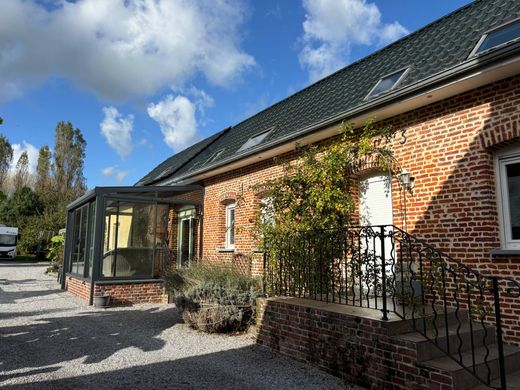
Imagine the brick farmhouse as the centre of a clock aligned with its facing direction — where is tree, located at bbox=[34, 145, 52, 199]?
The tree is roughly at 3 o'clock from the brick farmhouse.

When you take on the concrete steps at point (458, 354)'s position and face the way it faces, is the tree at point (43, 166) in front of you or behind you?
behind

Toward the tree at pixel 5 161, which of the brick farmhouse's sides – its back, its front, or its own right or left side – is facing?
right

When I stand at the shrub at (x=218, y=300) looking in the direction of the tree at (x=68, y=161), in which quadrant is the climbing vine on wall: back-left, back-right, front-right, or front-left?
back-right

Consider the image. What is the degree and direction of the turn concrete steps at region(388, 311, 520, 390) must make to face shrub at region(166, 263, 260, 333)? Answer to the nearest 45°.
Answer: approximately 135° to its right

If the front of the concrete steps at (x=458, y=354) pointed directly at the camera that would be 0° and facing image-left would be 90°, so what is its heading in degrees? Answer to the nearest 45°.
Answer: approximately 315°

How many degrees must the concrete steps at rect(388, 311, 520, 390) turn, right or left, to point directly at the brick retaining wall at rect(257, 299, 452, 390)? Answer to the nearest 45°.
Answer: approximately 135° to its right

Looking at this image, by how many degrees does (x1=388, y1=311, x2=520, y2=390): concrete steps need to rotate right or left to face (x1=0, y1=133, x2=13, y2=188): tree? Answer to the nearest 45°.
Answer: approximately 180°

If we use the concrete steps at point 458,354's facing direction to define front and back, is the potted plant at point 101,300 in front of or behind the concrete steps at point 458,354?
behind

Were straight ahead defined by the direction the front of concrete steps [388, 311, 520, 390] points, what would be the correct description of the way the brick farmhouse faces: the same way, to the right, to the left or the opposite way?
to the right
